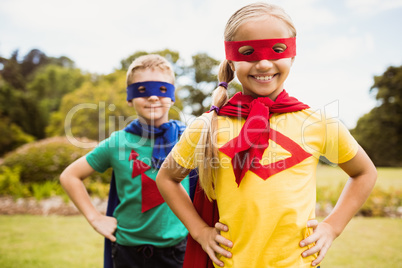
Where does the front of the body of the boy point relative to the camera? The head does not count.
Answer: toward the camera

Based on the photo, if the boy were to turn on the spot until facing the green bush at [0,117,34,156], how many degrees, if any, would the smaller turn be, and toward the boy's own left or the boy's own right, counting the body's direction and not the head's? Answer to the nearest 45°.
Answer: approximately 180°

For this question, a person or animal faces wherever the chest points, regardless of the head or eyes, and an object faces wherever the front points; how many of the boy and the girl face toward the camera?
2

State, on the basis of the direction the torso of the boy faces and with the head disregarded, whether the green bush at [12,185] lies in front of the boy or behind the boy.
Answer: behind

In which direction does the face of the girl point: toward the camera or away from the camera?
toward the camera

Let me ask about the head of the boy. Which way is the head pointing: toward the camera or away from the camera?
toward the camera

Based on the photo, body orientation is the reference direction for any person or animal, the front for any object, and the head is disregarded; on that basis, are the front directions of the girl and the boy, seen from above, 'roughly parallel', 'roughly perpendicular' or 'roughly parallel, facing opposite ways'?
roughly parallel
